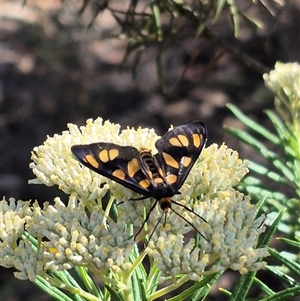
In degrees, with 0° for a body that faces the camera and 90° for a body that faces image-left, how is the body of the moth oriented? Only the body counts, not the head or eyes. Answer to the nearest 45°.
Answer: approximately 0°
